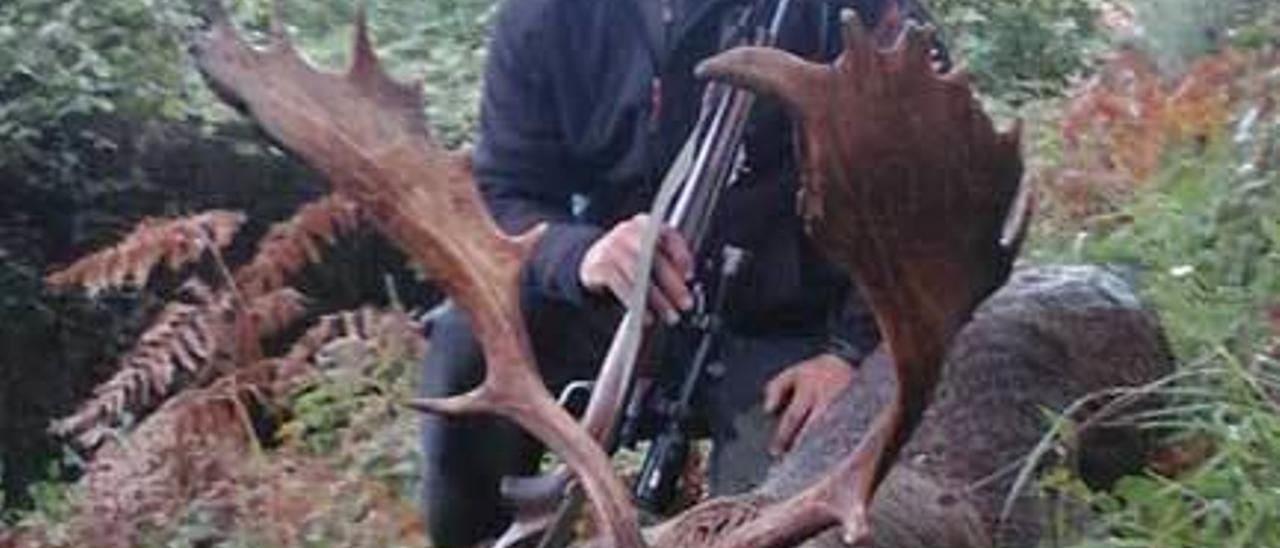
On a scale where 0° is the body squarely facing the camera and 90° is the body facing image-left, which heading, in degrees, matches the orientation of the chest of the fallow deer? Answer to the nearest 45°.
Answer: approximately 45°

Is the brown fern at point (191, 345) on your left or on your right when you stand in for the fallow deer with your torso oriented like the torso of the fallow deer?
on your right

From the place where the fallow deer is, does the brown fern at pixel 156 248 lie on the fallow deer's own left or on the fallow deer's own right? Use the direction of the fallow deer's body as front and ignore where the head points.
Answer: on the fallow deer's own right
